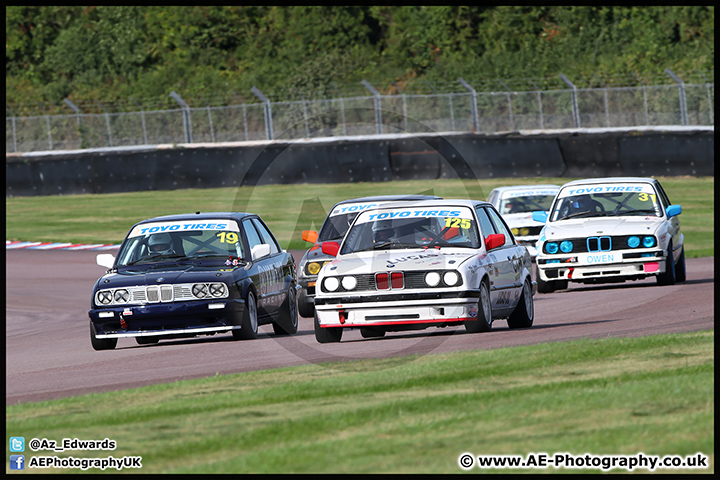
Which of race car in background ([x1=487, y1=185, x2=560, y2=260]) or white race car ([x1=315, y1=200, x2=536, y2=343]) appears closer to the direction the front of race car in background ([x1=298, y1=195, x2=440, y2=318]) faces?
the white race car

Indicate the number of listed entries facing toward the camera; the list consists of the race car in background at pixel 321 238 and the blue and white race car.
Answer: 2

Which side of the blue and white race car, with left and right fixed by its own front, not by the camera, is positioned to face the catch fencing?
back

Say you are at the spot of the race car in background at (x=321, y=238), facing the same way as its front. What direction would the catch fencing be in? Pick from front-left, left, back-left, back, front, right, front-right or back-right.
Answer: back

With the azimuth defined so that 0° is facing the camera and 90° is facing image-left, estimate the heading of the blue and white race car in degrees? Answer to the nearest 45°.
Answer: approximately 0°

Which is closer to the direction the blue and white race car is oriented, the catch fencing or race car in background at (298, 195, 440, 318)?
the race car in background

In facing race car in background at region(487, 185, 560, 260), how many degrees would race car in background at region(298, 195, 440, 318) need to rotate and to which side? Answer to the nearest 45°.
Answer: approximately 135° to its left

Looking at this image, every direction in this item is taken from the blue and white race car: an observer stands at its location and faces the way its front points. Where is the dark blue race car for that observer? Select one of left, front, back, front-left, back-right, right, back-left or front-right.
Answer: front-right
